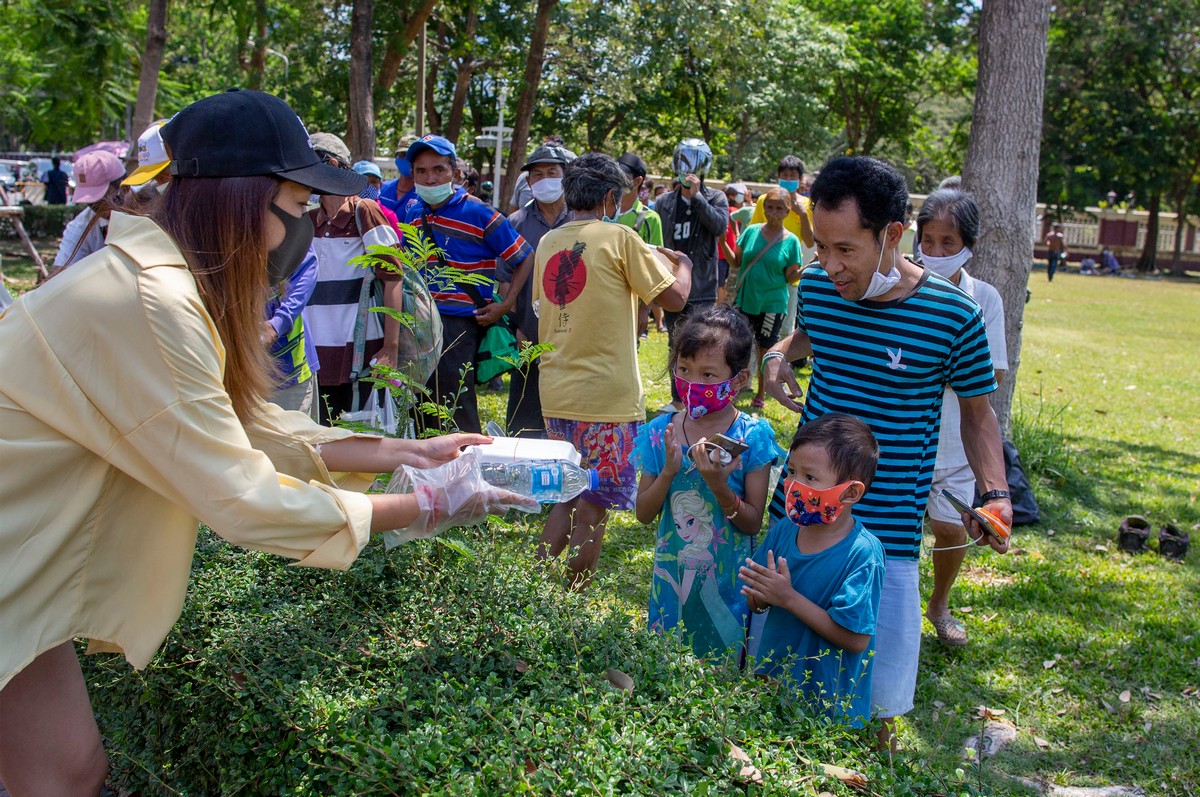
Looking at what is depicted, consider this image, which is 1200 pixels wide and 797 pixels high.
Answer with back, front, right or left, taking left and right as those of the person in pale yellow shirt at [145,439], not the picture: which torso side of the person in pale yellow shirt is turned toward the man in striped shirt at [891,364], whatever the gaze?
front

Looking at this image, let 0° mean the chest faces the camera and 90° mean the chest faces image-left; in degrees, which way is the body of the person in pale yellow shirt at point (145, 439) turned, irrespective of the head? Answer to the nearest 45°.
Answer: approximately 270°

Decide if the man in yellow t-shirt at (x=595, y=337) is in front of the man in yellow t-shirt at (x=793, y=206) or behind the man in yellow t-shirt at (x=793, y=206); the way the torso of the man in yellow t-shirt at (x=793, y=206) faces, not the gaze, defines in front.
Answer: in front

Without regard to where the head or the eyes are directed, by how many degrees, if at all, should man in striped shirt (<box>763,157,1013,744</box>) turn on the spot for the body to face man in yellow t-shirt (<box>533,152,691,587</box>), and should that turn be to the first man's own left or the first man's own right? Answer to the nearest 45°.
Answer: approximately 90° to the first man's own right

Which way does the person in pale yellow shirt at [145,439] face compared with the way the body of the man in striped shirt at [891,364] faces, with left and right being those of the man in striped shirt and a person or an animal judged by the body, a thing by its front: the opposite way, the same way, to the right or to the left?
the opposite way

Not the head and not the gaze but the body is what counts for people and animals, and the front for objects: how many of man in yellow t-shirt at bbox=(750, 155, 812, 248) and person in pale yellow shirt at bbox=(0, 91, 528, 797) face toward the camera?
1

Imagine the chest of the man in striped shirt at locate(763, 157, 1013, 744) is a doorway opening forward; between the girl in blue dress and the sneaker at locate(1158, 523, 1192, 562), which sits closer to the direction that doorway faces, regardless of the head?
the girl in blue dress

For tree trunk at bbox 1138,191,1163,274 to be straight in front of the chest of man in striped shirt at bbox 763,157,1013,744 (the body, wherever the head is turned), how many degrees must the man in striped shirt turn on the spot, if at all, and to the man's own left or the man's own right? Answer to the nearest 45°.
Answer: approximately 135° to the man's own right

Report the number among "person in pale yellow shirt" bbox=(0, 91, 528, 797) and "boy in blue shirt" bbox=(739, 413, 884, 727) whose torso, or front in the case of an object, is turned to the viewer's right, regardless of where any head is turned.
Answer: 1

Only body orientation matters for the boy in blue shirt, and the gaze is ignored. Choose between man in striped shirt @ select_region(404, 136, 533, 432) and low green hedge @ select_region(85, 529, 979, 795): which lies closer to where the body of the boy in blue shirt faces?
the low green hedge
